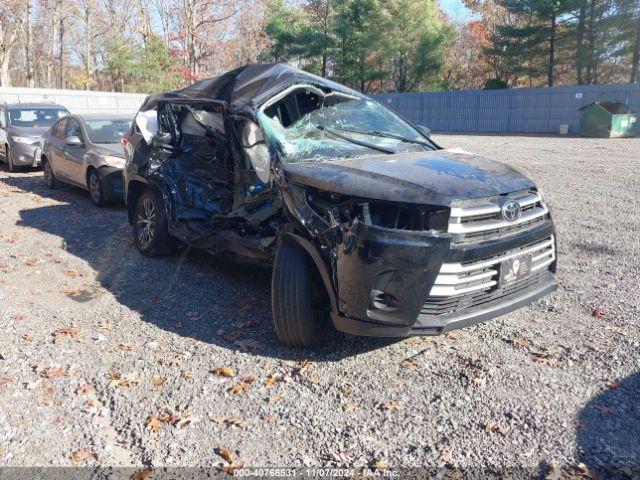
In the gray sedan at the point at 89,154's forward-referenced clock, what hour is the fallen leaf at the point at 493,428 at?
The fallen leaf is roughly at 1 o'clock from the gray sedan.

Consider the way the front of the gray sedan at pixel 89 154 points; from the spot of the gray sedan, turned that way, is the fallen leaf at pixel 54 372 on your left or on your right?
on your right

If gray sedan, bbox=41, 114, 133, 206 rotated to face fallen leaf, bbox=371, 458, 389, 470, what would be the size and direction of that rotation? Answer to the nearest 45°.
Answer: approximately 45° to its right

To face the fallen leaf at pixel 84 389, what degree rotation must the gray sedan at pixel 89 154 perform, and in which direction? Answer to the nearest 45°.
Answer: approximately 45° to its right

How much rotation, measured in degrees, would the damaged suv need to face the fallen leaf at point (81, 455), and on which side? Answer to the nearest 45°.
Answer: approximately 90° to its right

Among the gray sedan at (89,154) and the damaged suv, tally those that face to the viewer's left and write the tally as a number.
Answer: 0

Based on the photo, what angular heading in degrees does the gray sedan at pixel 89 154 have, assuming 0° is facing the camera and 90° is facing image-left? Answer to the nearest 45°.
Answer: approximately 315°

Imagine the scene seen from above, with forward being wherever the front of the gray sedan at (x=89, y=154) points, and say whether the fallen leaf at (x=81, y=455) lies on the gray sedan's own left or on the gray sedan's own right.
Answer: on the gray sedan's own right

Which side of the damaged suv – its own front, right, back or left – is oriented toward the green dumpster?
left

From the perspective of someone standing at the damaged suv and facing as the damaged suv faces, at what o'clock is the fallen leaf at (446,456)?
The fallen leaf is roughly at 1 o'clock from the damaged suv.

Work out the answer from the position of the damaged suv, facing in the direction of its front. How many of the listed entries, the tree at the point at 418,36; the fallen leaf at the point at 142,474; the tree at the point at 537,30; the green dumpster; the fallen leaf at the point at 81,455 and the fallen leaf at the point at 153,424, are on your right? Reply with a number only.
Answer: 3

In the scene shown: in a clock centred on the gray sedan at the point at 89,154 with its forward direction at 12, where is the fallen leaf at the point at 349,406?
The fallen leaf is roughly at 1 o'clock from the gray sedan.

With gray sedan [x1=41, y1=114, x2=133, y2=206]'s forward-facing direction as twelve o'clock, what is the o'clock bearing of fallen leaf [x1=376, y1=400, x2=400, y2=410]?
The fallen leaf is roughly at 1 o'clock from the gray sedan.

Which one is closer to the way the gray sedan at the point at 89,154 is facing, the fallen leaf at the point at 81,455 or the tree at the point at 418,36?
the fallen leaf

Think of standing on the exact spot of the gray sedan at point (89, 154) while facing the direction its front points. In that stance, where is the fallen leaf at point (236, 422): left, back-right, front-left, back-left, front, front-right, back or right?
front-right

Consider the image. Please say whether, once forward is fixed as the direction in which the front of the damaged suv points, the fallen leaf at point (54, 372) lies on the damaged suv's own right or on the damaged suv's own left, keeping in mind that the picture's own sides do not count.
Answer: on the damaged suv's own right

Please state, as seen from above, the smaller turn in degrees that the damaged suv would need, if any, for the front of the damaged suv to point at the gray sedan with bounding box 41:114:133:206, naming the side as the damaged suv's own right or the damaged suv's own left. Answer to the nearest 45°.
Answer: approximately 180°
